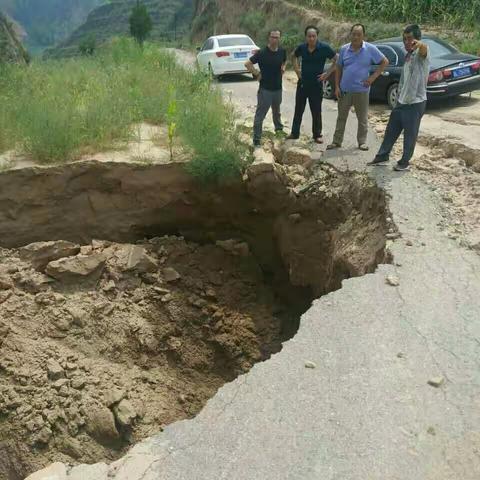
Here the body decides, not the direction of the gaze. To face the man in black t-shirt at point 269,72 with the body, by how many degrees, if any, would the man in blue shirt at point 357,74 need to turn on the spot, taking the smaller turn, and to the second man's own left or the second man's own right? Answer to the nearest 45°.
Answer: approximately 90° to the second man's own right

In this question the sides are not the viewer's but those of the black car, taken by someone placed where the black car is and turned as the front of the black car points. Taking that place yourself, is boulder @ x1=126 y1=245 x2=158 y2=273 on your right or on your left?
on your left

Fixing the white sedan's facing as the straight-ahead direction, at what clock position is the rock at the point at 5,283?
The rock is roughly at 8 o'clock from the white sedan.

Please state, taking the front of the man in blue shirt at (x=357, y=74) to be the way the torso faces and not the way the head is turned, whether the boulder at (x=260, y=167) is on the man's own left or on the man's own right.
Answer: on the man's own right

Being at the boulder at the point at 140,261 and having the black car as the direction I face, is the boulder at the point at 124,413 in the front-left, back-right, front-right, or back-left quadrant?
back-right

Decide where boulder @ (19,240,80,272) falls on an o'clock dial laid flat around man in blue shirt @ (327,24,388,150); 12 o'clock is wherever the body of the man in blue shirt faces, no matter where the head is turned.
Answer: The boulder is roughly at 2 o'clock from the man in blue shirt.

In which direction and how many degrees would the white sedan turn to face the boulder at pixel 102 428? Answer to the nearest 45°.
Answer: approximately 135° to its left

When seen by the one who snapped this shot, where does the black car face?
facing away from the viewer and to the left of the viewer
